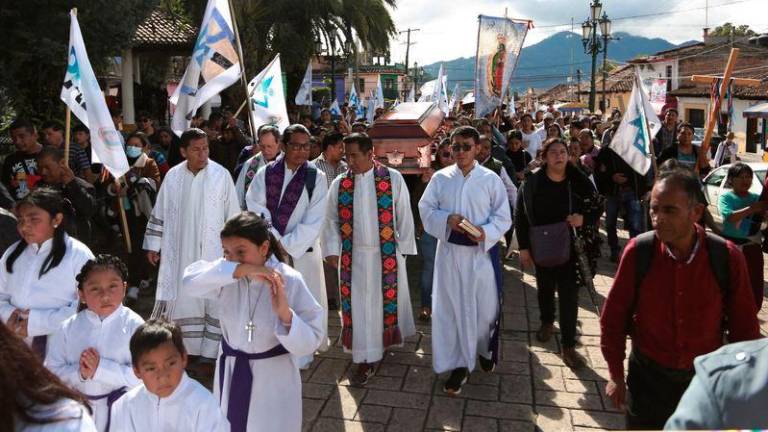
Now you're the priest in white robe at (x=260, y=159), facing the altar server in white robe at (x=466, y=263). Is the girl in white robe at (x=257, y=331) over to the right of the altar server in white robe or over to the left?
right

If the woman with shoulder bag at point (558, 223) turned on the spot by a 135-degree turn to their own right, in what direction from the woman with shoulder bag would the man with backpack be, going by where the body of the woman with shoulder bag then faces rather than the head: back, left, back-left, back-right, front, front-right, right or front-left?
back-left

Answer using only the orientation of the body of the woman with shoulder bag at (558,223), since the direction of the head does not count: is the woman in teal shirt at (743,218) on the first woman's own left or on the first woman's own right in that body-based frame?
on the first woman's own left

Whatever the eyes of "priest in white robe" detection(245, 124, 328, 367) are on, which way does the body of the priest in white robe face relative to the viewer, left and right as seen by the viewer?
facing the viewer

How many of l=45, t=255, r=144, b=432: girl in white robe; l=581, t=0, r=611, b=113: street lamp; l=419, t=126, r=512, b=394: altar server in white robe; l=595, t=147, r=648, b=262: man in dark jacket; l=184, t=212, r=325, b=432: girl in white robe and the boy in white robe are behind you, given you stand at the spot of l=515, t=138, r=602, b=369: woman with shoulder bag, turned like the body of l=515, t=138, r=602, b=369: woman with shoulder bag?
2

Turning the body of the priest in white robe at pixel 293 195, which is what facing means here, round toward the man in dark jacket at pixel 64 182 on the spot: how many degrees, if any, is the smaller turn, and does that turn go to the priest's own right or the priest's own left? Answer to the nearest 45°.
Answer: approximately 90° to the priest's own right

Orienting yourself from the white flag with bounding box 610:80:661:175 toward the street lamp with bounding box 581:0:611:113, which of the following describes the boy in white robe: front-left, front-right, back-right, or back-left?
back-left

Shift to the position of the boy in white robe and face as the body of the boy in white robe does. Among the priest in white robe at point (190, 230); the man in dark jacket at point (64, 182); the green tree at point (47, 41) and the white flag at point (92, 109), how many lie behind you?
4

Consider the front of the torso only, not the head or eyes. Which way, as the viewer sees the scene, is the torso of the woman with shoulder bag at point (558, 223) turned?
toward the camera

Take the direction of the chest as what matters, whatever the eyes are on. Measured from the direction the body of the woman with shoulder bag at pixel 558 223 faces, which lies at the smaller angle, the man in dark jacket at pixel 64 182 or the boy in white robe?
the boy in white robe

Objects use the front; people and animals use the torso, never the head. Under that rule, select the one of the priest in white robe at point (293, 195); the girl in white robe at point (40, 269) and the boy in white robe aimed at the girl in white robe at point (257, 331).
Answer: the priest in white robe
